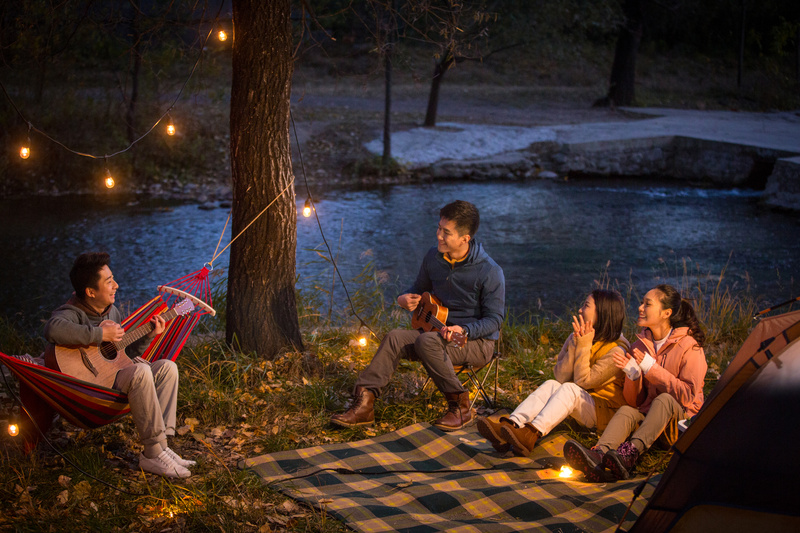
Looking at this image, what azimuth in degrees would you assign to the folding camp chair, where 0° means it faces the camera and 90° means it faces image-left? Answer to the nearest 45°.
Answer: approximately 45°

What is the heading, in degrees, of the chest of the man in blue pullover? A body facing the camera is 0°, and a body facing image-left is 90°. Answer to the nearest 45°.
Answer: approximately 45°

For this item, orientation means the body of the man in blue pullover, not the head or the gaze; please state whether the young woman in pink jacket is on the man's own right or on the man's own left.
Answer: on the man's own left

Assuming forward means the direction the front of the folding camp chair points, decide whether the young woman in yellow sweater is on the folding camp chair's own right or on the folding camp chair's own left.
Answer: on the folding camp chair's own left

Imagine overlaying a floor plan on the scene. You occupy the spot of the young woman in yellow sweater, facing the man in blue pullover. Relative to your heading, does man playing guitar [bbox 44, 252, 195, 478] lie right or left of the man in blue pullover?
left

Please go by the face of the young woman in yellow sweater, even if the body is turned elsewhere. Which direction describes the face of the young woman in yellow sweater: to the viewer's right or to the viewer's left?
to the viewer's left

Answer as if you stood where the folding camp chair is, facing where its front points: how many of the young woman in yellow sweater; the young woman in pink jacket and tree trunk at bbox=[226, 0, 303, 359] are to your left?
2

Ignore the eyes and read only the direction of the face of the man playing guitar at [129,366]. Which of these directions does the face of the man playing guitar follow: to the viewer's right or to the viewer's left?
to the viewer's right

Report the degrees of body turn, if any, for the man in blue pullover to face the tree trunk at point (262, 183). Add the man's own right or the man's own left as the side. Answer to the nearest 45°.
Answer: approximately 90° to the man's own right

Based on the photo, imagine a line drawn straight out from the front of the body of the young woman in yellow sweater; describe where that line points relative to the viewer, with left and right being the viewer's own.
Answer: facing to the left of the viewer

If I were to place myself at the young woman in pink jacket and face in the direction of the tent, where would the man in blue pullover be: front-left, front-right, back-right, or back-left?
back-right
